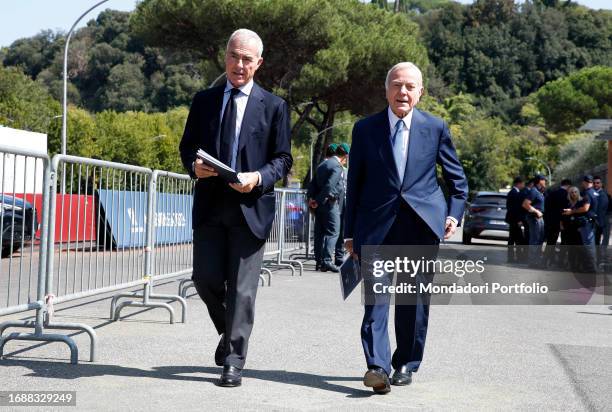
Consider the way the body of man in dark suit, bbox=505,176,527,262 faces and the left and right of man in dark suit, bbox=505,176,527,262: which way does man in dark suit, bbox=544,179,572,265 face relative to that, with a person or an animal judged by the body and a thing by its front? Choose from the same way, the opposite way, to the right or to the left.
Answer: the same way

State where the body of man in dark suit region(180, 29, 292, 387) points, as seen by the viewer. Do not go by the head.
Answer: toward the camera

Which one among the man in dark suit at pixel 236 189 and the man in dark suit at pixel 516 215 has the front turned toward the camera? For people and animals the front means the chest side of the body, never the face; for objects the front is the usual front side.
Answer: the man in dark suit at pixel 236 189

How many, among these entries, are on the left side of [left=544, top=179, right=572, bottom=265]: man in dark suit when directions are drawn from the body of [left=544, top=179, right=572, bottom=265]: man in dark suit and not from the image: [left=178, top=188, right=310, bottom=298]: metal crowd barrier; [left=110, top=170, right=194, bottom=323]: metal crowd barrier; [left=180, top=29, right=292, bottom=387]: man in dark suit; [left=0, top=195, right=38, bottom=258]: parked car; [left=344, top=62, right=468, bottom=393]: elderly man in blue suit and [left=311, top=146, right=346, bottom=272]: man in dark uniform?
0

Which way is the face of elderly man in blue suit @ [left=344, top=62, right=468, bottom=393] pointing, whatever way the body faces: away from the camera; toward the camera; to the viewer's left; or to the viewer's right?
toward the camera

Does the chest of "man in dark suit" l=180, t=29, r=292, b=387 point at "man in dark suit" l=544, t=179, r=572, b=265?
no

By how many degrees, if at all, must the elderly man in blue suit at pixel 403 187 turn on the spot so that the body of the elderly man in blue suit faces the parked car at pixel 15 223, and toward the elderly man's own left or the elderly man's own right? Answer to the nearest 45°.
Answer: approximately 90° to the elderly man's own right

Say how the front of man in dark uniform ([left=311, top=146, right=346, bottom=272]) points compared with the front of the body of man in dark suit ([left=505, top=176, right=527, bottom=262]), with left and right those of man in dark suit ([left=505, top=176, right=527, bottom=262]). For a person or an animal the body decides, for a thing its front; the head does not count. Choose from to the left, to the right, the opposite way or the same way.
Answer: the same way

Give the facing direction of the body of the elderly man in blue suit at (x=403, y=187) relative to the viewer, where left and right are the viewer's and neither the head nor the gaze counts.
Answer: facing the viewer

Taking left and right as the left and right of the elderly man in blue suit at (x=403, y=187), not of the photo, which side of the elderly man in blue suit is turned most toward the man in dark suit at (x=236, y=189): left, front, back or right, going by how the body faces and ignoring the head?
right
